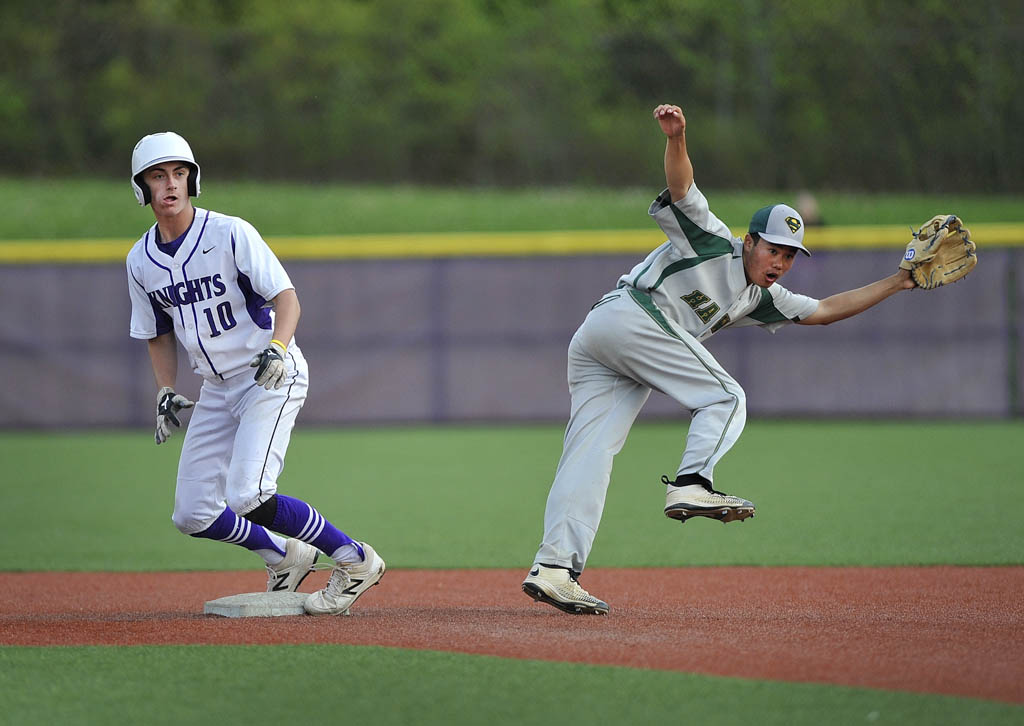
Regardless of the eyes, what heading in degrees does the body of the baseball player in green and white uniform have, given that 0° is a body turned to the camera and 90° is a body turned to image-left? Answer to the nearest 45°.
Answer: approximately 315°

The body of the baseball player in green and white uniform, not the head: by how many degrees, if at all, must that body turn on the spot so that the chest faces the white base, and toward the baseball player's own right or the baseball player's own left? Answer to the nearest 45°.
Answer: approximately 135° to the baseball player's own right

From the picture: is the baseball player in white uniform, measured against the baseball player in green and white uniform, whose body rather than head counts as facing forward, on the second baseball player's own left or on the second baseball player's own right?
on the second baseball player's own right

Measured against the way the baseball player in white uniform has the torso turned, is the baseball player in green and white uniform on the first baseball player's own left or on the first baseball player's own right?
on the first baseball player's own left

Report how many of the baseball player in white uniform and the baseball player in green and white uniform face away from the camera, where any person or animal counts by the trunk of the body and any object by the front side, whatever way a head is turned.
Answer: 0
